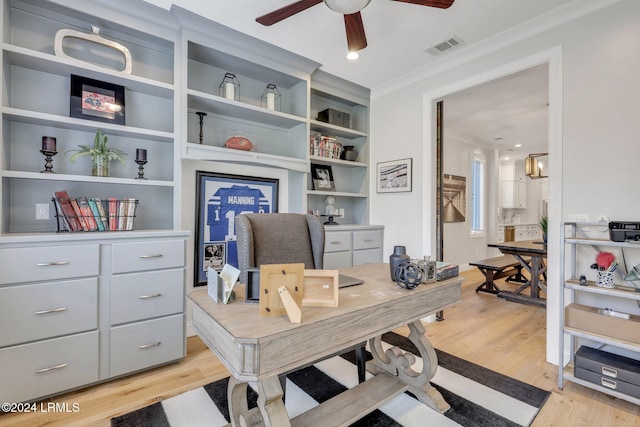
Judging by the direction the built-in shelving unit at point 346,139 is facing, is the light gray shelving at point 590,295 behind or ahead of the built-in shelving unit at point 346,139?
ahead

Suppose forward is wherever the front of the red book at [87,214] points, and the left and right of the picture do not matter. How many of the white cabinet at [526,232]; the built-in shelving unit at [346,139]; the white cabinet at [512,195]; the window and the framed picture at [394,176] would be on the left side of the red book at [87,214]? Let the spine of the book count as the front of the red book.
5

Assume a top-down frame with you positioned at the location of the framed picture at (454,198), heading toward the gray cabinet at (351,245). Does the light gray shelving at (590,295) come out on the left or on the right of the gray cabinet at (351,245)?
left

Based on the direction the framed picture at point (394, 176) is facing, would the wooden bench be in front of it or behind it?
behind

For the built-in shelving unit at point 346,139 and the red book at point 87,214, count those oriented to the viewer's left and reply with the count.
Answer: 0

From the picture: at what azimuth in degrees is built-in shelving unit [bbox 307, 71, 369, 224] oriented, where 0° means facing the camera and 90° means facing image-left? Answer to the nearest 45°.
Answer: approximately 315°

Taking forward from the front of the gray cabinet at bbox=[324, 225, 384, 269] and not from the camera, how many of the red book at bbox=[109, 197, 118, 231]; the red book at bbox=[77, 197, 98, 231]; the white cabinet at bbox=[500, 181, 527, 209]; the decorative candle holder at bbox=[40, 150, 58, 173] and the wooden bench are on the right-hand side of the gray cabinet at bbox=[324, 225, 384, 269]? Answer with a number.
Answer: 3

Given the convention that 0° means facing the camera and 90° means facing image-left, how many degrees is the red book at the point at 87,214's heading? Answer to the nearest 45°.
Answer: approximately 0°
